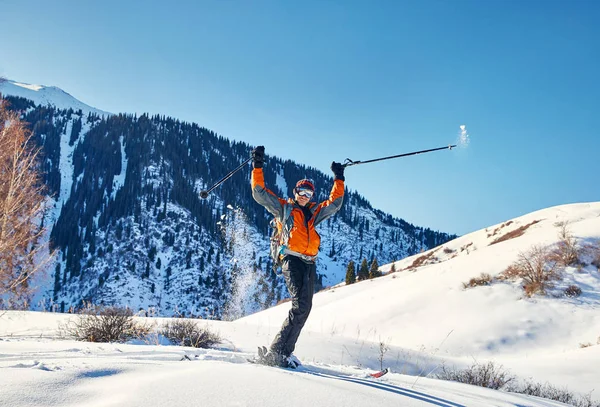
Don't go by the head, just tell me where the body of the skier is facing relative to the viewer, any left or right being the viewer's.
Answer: facing the viewer and to the right of the viewer

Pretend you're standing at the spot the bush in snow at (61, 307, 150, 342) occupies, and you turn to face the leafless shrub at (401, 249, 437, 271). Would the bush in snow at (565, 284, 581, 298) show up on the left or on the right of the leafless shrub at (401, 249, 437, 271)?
right

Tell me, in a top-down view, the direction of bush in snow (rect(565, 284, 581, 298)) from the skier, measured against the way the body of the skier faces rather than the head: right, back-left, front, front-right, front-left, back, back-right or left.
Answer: left

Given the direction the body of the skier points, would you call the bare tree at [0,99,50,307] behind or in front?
behind

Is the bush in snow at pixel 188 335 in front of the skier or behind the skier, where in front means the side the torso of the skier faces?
behind

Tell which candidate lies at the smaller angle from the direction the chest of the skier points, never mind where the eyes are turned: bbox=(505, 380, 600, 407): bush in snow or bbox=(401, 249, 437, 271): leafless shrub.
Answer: the bush in snow

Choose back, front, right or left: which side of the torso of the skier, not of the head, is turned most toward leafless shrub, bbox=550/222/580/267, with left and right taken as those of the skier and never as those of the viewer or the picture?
left

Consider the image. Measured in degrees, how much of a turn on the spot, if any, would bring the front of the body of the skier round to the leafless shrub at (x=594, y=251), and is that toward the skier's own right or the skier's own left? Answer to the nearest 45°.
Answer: approximately 90° to the skier's own left

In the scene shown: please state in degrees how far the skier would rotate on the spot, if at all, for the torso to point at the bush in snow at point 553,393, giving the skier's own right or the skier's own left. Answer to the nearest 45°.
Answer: approximately 90° to the skier's own left
